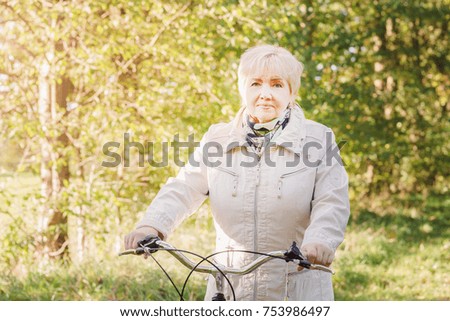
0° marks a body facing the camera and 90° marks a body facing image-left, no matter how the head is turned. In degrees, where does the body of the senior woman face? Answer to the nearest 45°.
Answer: approximately 0°

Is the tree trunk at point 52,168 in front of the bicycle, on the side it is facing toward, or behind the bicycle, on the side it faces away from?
behind
